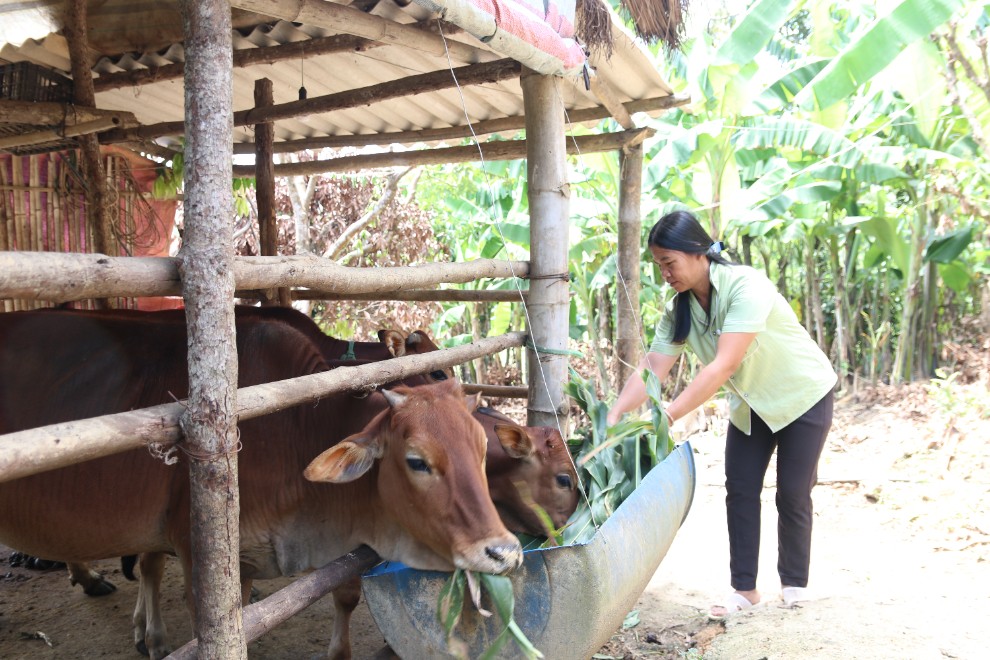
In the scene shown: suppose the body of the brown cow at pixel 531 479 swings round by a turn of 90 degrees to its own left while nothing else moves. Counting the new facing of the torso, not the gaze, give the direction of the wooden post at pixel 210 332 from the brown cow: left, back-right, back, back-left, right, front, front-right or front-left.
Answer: back-left

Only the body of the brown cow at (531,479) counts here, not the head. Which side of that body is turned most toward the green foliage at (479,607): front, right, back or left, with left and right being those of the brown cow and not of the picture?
right

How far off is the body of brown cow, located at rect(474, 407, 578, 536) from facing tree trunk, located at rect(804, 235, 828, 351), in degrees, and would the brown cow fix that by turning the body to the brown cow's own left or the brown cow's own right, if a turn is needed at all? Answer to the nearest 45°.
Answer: approximately 45° to the brown cow's own left

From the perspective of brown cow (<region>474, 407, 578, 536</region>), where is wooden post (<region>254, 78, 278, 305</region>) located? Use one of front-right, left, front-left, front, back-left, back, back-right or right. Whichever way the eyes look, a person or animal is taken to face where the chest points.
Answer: back-left

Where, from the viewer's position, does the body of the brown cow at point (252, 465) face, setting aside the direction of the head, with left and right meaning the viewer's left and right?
facing to the right of the viewer

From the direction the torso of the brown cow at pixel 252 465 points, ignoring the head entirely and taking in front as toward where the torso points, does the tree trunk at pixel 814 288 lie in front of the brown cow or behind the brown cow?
in front

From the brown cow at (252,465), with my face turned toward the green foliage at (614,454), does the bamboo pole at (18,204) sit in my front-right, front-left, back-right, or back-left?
back-left

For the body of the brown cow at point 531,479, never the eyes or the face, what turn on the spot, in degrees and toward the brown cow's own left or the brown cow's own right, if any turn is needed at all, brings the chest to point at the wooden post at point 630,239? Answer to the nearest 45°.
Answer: approximately 90° to the brown cow's own left

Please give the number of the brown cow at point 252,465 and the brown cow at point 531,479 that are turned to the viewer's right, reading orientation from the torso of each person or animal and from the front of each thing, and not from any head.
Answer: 2

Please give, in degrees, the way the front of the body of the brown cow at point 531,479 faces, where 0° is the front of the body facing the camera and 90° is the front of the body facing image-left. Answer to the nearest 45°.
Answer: approximately 270°

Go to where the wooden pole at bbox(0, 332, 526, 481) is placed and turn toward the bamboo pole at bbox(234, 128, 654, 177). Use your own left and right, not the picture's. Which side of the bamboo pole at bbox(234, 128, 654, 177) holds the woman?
right

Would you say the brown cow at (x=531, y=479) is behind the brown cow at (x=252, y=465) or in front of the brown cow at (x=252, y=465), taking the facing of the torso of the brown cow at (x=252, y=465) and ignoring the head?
in front
